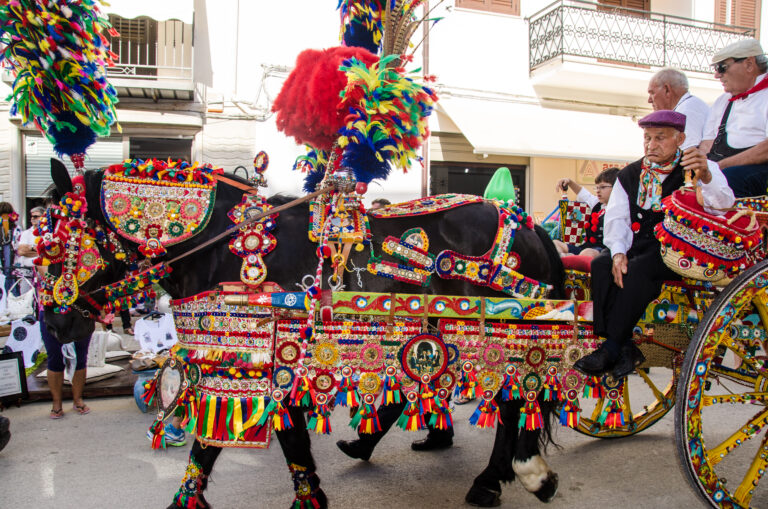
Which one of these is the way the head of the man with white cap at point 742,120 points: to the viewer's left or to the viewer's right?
to the viewer's left

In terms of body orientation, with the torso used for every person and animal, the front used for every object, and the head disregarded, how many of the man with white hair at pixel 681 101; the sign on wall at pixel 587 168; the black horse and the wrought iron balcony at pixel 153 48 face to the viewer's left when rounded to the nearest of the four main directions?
2

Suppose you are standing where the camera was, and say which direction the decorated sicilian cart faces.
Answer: facing to the left of the viewer

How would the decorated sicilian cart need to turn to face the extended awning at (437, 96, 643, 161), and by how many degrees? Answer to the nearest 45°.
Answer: approximately 90° to its right

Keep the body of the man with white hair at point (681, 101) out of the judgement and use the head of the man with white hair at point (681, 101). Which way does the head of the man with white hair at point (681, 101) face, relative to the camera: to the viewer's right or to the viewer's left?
to the viewer's left

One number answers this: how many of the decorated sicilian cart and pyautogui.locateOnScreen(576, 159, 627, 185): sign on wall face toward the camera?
1

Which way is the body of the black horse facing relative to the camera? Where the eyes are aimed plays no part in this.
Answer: to the viewer's left

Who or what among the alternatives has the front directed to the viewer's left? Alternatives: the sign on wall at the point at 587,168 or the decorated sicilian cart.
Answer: the decorated sicilian cart

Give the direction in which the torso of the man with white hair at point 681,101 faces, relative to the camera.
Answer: to the viewer's left
